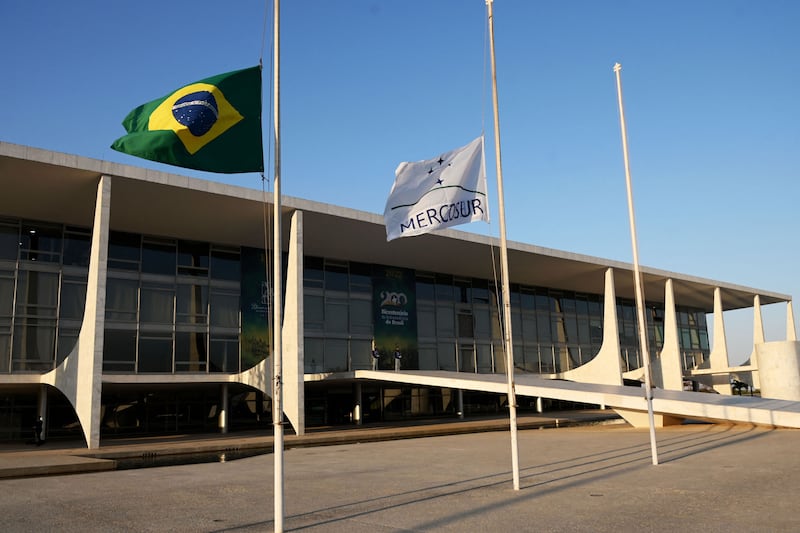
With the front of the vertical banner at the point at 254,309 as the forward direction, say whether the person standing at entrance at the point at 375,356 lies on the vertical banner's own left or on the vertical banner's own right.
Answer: on the vertical banner's own left

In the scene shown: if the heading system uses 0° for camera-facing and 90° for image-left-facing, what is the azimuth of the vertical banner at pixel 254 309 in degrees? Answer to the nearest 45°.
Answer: approximately 315°

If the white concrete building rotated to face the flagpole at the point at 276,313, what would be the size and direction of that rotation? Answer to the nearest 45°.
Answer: approximately 45° to its right

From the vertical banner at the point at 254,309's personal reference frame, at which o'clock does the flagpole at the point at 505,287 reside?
The flagpole is roughly at 1 o'clock from the vertical banner.

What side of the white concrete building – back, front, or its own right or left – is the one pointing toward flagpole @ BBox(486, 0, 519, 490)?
front

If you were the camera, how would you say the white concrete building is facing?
facing the viewer and to the right of the viewer

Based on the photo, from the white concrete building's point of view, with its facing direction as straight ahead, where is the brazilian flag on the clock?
The brazilian flag is roughly at 1 o'clock from the white concrete building.

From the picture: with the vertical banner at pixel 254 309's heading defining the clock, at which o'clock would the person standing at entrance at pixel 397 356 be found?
The person standing at entrance is roughly at 10 o'clock from the vertical banner.

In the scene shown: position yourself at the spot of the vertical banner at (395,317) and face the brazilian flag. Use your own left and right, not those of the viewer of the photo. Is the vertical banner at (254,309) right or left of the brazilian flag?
right

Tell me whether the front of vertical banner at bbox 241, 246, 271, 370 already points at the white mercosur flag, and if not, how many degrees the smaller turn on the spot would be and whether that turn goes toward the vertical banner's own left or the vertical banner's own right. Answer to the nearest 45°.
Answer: approximately 45° to the vertical banner's own right

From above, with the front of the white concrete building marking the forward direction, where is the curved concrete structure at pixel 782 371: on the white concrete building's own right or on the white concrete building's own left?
on the white concrete building's own left

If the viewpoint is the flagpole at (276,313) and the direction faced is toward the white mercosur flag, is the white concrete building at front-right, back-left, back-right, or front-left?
front-left
